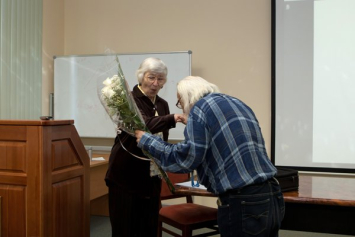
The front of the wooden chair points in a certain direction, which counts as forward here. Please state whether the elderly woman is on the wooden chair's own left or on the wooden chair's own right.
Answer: on the wooden chair's own right

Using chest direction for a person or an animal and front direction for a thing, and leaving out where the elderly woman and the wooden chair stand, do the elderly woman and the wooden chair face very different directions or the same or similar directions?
same or similar directions

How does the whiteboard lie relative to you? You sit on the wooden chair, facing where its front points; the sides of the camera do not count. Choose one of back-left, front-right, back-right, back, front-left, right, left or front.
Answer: back

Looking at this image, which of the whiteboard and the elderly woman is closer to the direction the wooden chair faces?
the elderly woman

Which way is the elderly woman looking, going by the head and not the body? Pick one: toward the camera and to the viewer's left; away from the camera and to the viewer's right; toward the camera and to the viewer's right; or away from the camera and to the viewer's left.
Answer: toward the camera and to the viewer's right

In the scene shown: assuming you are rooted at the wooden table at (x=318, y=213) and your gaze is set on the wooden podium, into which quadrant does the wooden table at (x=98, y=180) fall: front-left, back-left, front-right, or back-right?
front-right

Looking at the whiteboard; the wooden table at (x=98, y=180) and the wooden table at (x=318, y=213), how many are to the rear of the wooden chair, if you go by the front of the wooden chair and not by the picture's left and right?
2

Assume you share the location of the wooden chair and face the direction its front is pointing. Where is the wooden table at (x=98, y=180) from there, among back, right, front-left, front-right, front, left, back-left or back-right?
back

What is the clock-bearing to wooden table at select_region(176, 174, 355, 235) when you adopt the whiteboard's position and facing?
The wooden table is roughly at 11 o'clock from the whiteboard.

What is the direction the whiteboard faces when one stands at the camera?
facing the viewer

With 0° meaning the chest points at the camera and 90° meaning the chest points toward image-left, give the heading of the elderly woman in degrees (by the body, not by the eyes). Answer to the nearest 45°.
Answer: approximately 315°

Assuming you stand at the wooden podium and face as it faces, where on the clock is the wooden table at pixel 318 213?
The wooden table is roughly at 8 o'clock from the wooden podium.

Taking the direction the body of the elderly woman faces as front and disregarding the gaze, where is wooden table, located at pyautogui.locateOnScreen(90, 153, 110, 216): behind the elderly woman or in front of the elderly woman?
behind

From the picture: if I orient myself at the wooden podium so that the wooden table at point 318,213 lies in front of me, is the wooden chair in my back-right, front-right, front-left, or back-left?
front-left
